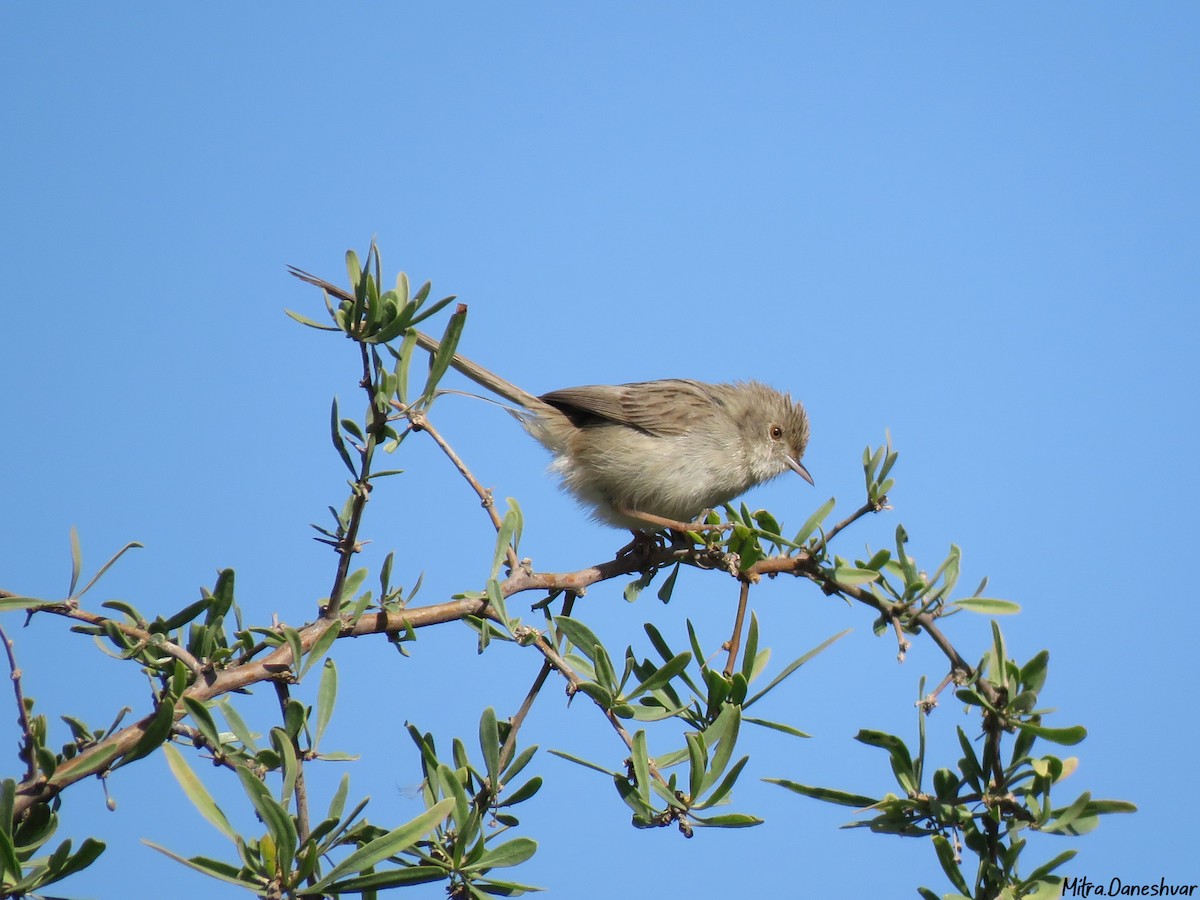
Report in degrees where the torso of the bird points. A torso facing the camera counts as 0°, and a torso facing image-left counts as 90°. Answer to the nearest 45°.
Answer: approximately 270°
